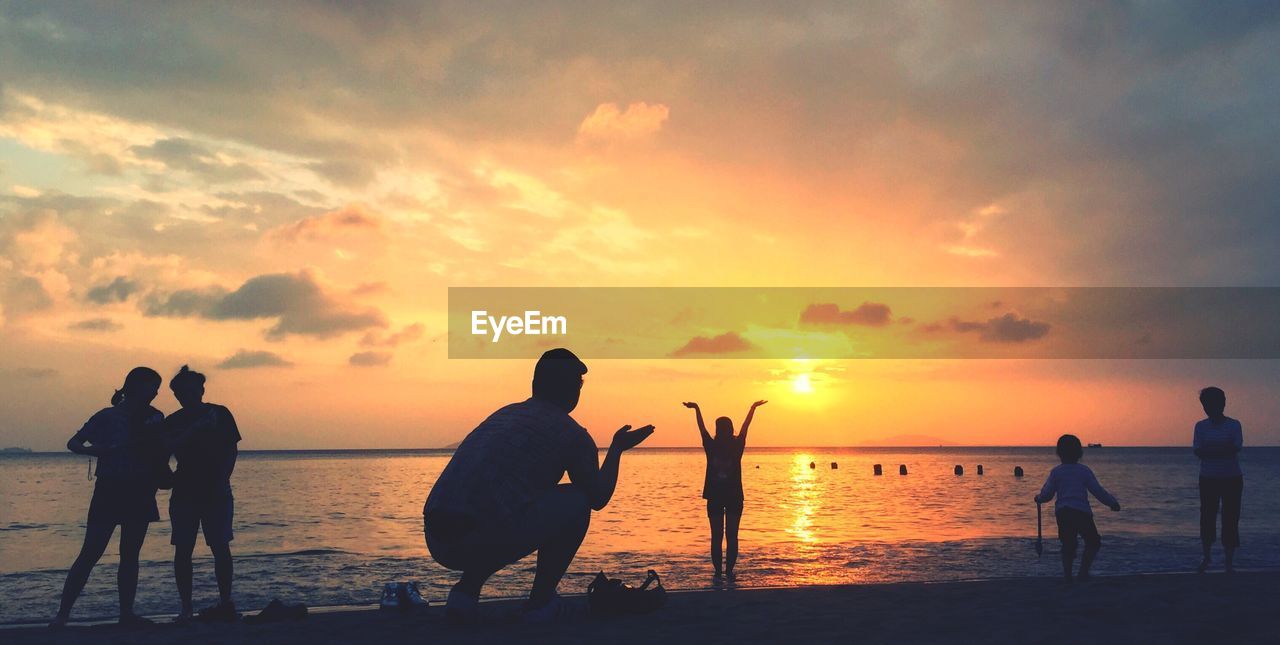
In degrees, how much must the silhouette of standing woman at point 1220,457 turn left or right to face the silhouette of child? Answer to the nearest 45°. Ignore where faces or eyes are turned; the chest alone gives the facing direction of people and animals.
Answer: approximately 45° to its right

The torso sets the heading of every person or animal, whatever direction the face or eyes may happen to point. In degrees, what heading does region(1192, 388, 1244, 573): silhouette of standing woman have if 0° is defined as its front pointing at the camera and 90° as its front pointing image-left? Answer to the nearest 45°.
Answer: approximately 0°

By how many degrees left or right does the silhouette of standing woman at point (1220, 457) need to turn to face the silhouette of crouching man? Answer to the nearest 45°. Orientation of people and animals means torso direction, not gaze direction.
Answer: approximately 45° to its right
